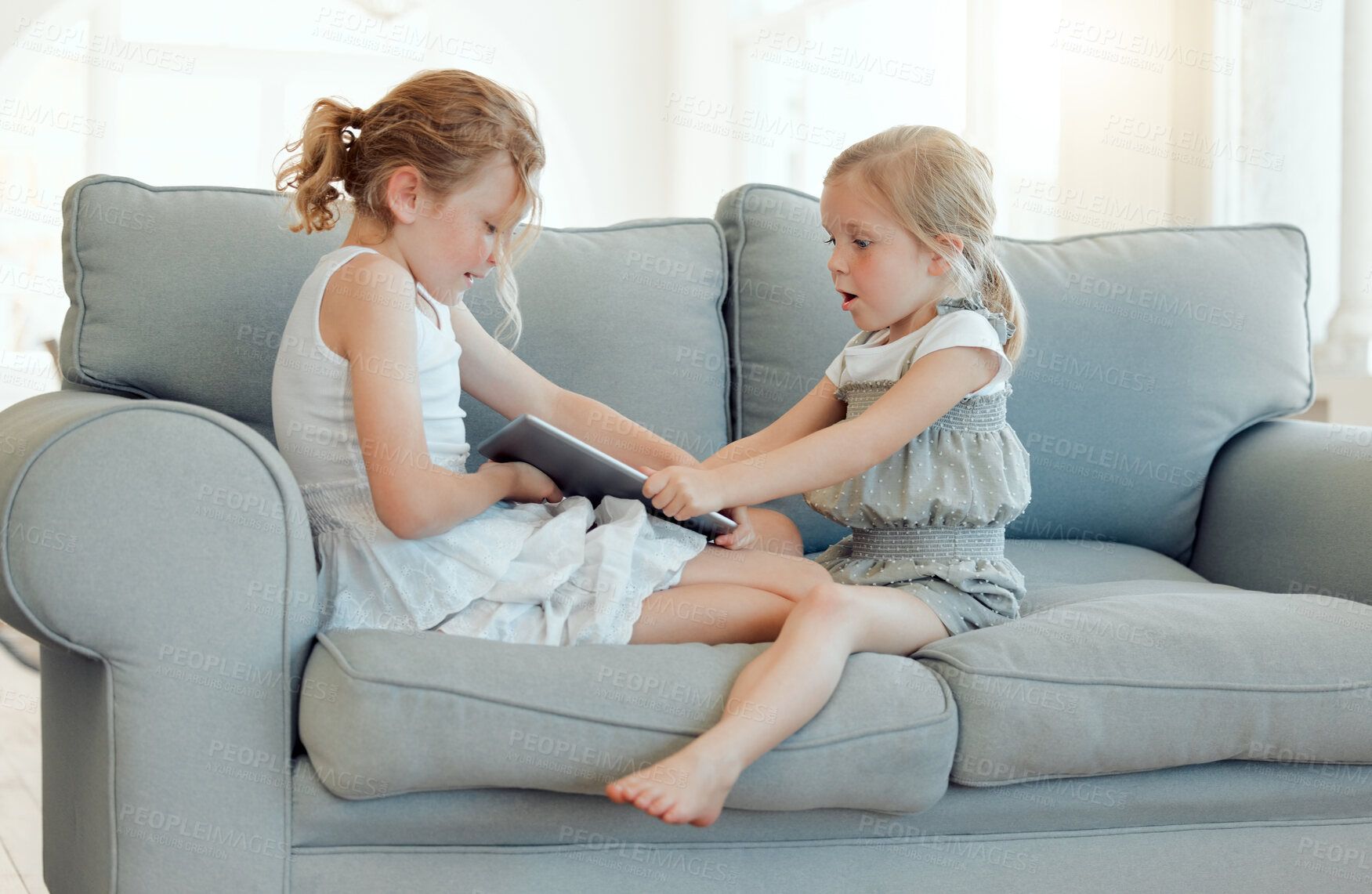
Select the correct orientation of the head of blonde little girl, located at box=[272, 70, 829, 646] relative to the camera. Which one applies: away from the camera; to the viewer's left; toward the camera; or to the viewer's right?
to the viewer's right

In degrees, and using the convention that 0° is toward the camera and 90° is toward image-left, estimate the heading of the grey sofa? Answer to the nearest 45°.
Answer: approximately 0°

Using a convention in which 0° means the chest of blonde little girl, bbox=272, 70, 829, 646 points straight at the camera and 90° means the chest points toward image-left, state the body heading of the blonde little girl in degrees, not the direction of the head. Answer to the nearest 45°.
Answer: approximately 270°
